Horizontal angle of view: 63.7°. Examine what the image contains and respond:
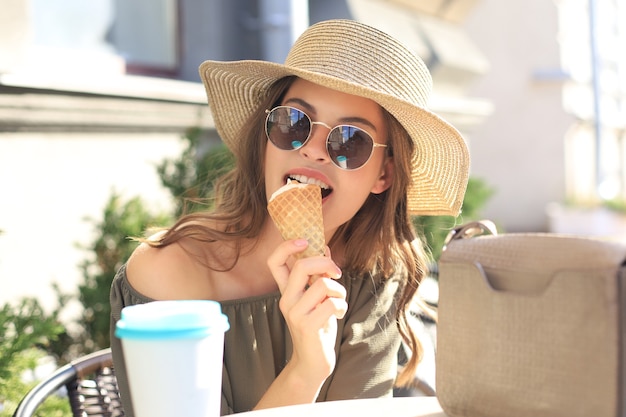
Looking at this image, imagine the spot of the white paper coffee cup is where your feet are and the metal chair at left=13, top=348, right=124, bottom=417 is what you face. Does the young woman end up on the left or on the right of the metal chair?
right

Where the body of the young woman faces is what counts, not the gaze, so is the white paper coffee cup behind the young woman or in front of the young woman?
in front

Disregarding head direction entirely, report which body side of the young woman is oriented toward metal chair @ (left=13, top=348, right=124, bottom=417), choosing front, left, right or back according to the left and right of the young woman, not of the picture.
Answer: right

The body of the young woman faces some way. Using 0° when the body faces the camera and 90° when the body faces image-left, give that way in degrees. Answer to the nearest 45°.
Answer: approximately 0°
